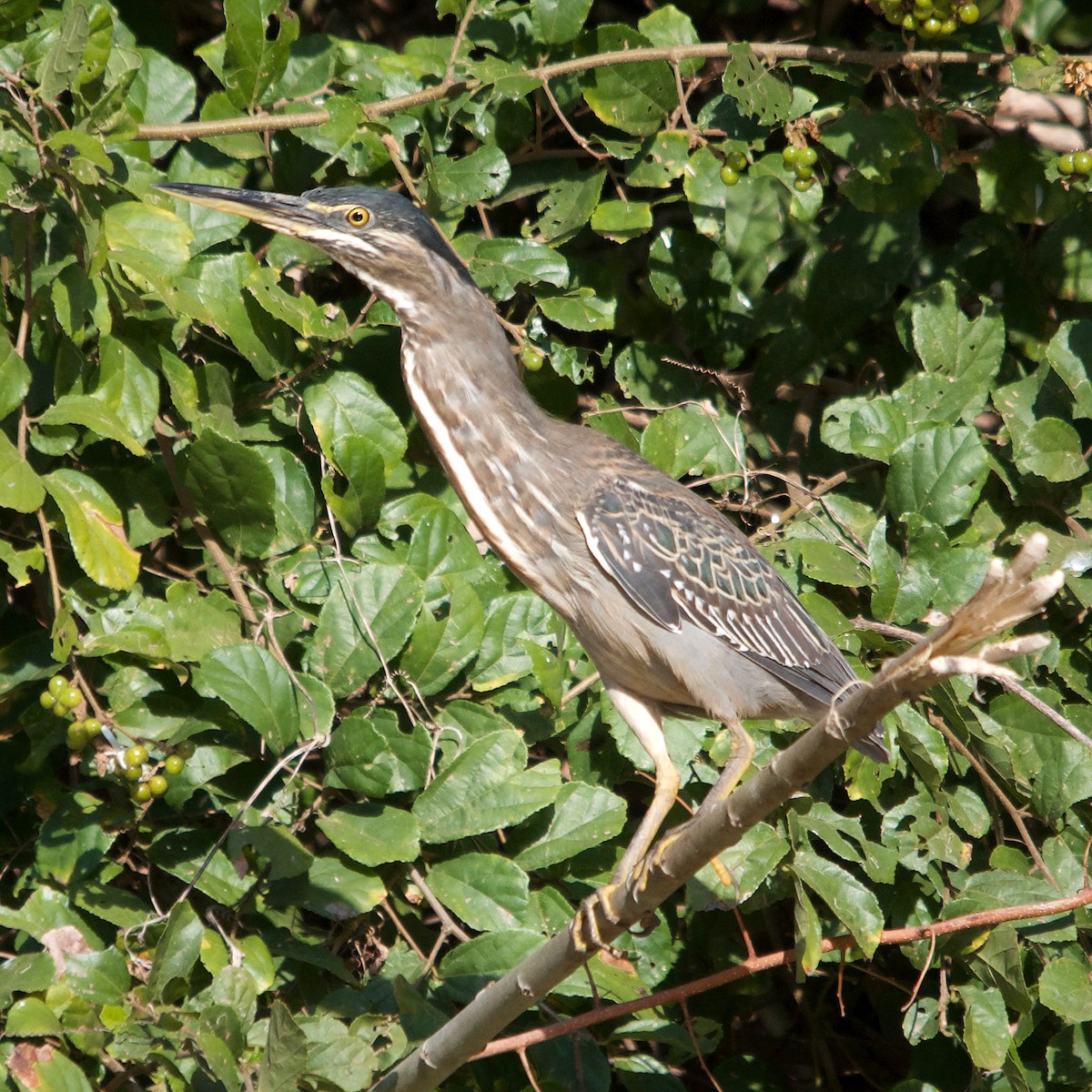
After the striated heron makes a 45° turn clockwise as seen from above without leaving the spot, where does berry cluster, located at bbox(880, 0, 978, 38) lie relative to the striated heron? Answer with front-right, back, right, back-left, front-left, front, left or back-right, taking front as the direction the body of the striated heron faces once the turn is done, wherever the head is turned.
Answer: right

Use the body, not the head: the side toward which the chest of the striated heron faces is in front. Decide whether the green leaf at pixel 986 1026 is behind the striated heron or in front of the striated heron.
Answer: behind

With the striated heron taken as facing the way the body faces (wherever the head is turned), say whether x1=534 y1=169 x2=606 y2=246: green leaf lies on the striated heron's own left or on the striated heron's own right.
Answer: on the striated heron's own right

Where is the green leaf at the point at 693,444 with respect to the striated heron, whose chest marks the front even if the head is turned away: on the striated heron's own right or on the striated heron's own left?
on the striated heron's own right

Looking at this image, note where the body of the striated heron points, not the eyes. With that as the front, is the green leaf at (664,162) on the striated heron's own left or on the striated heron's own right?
on the striated heron's own right

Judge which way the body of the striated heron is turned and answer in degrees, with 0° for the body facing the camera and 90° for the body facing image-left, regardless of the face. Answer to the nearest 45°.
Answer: approximately 90°
